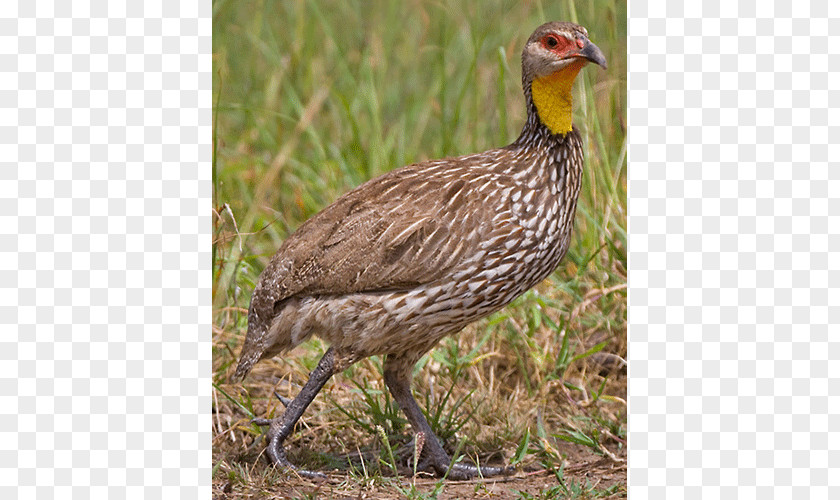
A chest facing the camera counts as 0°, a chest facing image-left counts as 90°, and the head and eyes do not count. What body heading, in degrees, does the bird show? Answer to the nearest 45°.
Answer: approximately 270°
